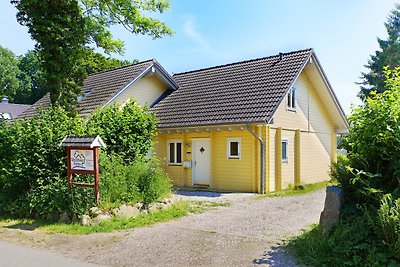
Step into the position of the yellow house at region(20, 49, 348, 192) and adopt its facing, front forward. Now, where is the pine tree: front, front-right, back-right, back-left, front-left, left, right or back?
back

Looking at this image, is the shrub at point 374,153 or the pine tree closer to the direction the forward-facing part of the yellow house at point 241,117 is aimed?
the shrub

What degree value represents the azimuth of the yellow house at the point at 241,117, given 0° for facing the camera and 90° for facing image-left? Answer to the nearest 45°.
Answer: approximately 45°

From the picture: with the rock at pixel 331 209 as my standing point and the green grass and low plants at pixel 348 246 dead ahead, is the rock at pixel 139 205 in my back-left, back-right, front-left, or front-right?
back-right

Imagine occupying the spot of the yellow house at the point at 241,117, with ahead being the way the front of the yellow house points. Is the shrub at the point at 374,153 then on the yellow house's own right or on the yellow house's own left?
on the yellow house's own left

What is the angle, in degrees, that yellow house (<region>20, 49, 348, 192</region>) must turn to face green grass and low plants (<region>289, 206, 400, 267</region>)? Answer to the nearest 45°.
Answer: approximately 45° to its left

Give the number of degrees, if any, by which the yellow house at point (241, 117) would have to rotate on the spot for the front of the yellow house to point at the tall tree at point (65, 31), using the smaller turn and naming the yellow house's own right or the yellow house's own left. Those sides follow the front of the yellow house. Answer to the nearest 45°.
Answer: approximately 45° to the yellow house's own right

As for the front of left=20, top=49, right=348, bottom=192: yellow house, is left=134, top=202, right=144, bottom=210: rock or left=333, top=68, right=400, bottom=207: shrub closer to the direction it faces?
the rock
